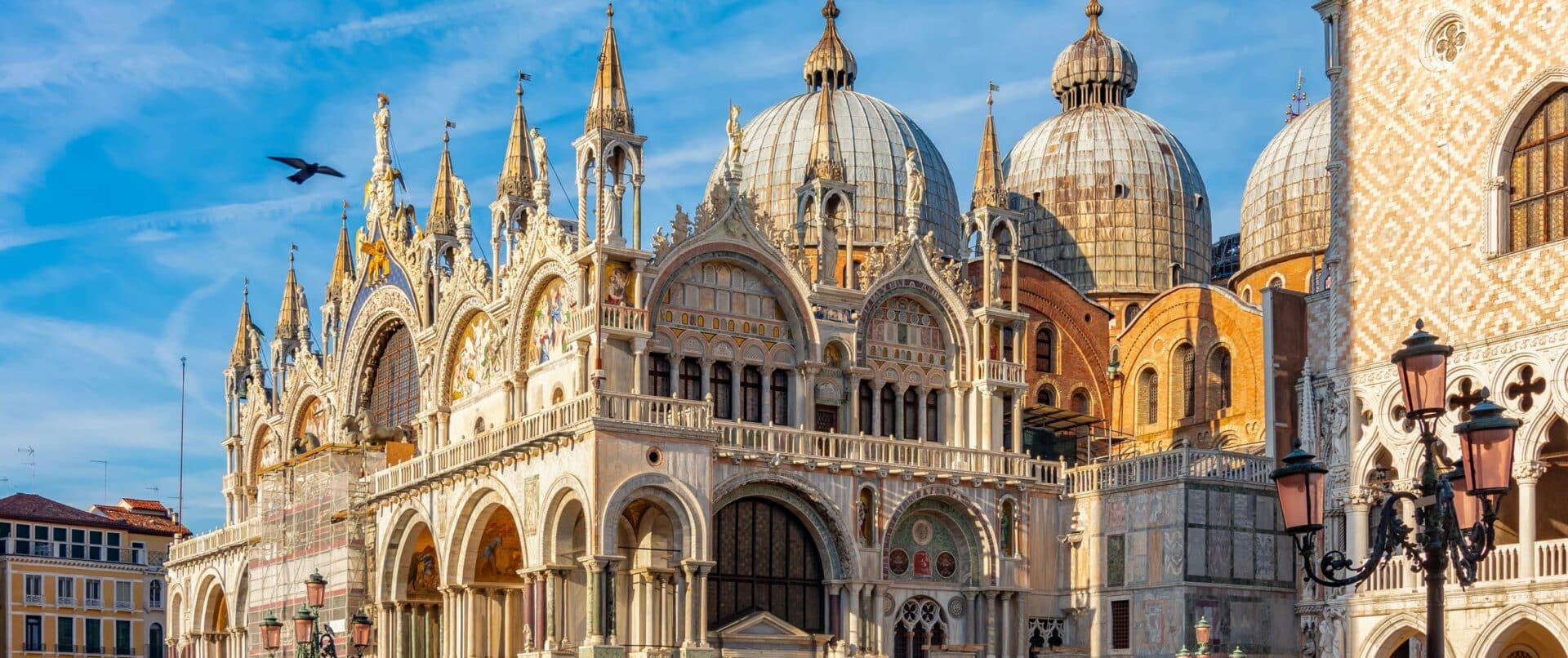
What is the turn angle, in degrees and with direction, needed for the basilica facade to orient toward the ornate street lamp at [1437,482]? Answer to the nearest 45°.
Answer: approximately 45° to its left

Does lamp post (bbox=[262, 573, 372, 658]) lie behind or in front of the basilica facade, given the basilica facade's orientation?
in front

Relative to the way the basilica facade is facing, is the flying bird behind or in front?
in front
